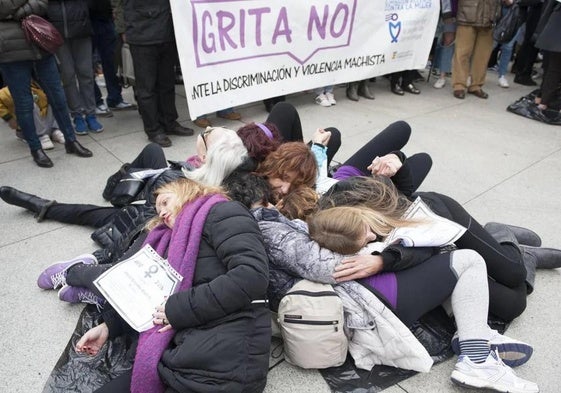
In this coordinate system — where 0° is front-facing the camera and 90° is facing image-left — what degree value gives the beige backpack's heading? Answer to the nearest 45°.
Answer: approximately 0°

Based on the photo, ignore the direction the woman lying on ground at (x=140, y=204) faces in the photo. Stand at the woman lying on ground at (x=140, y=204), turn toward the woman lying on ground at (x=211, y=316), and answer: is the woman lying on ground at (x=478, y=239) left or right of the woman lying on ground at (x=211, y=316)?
left

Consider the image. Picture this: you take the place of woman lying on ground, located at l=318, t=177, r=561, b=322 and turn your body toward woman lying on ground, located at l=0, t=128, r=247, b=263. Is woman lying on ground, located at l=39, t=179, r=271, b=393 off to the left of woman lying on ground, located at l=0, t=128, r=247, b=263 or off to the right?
left

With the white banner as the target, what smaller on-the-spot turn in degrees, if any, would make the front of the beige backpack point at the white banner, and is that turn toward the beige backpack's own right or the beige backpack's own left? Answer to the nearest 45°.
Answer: approximately 180°

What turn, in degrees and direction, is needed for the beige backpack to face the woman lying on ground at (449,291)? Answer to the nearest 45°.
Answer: approximately 90° to its left

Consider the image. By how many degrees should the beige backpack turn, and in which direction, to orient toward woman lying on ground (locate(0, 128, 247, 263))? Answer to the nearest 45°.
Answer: approximately 135° to its right
